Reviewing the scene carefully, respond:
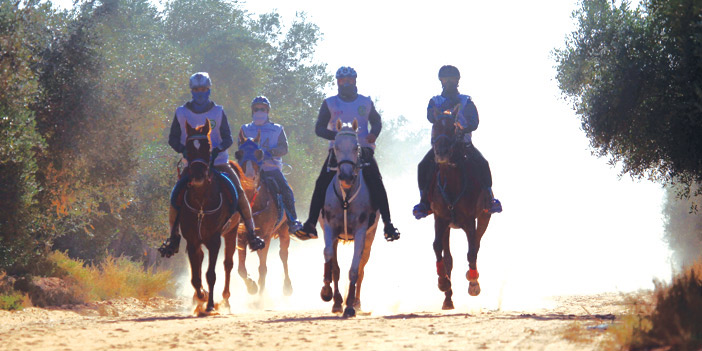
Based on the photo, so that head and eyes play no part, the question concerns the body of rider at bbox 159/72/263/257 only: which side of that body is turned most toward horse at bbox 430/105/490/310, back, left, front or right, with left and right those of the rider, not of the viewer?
left

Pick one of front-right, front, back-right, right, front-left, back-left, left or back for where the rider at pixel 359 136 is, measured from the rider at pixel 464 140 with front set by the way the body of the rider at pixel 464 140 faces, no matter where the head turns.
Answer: front-right

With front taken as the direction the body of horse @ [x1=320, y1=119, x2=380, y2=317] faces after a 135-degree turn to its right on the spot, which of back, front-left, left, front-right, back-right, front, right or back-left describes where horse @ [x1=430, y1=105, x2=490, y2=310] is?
right

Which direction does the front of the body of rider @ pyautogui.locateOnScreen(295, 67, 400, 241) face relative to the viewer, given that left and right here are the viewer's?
facing the viewer

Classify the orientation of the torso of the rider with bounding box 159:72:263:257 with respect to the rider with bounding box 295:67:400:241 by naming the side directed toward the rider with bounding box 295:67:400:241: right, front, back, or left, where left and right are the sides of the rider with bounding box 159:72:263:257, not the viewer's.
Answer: left

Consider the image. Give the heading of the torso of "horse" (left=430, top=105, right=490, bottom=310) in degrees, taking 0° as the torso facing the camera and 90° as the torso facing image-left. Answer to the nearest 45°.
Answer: approximately 0°

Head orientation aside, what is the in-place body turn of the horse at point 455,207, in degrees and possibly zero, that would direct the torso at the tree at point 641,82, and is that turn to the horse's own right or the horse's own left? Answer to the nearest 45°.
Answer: approximately 135° to the horse's own left

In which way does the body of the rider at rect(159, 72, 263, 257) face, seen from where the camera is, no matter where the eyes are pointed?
toward the camera

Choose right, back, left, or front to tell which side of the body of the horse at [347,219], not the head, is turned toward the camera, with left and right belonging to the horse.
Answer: front

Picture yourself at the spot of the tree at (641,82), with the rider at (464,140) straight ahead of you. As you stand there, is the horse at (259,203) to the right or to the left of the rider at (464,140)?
right
